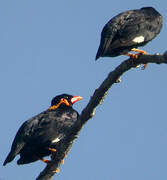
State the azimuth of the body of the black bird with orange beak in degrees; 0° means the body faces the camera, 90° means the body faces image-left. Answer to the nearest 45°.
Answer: approximately 270°
